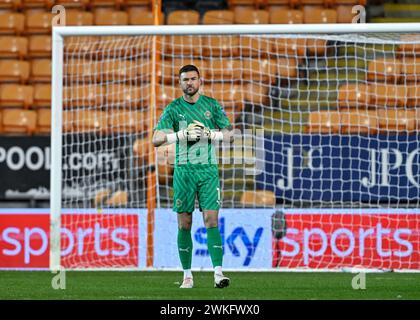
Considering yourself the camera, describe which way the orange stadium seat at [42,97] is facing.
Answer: facing the viewer

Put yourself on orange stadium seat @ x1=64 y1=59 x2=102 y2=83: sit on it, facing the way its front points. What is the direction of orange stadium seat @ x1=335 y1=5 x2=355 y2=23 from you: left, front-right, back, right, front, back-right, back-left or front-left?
left

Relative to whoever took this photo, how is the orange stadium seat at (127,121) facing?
facing the viewer

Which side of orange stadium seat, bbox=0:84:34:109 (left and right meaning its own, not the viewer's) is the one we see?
front

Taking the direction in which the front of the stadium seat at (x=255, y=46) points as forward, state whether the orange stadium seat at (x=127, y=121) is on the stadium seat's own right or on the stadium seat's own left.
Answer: on the stadium seat's own right

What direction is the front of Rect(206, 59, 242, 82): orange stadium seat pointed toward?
toward the camera
